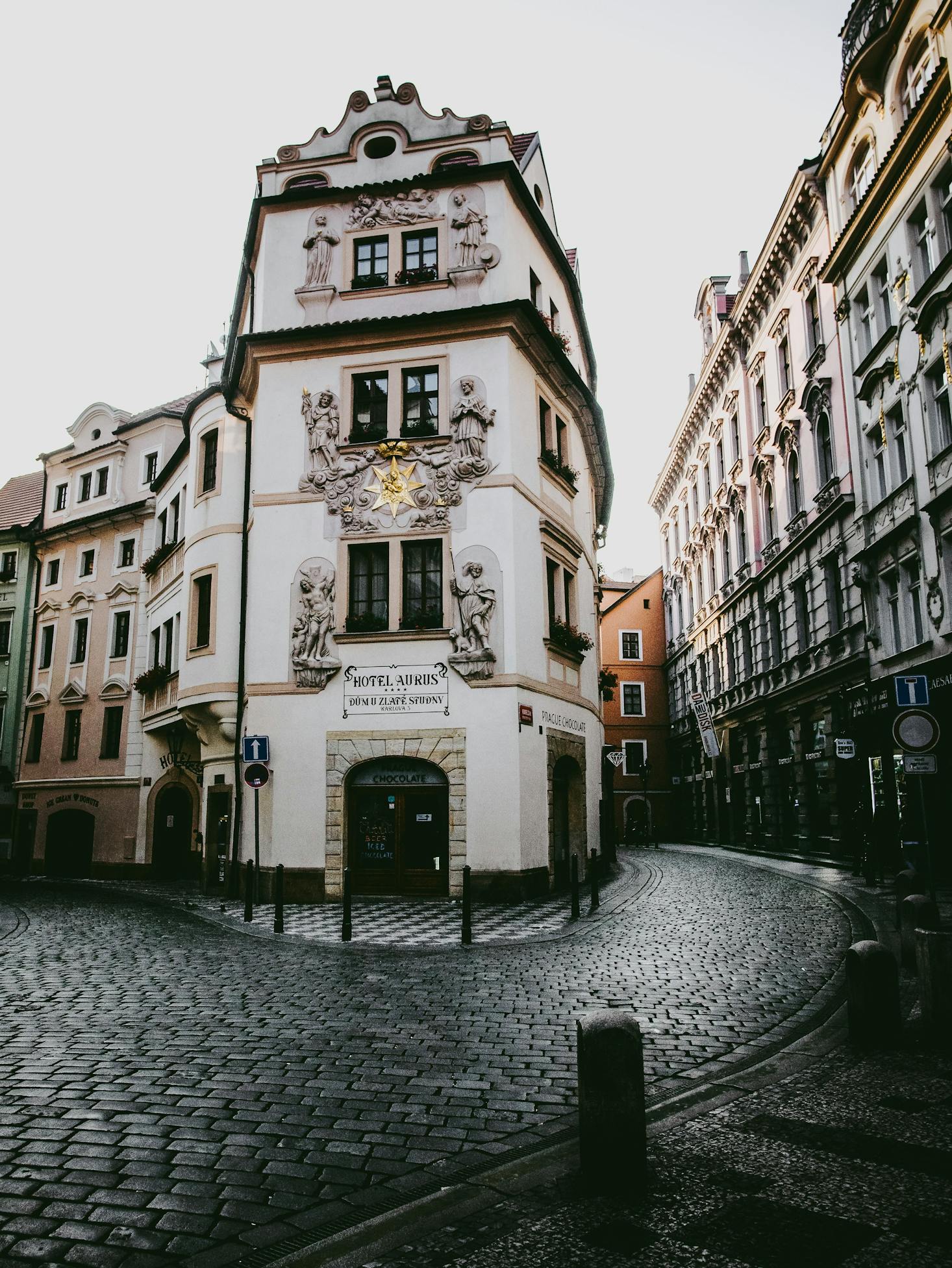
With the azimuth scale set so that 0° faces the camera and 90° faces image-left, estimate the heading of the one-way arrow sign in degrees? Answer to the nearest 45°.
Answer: approximately 0°

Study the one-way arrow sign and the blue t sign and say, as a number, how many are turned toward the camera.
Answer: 2

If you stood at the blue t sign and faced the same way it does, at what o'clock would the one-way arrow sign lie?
The one-way arrow sign is roughly at 3 o'clock from the blue t sign.

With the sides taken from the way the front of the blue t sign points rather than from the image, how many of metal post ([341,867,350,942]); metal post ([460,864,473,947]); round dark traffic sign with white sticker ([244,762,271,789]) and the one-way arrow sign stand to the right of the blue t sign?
4

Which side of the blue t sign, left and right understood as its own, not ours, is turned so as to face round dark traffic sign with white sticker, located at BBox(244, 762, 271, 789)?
right

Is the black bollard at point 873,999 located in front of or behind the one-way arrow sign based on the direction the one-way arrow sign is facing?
in front

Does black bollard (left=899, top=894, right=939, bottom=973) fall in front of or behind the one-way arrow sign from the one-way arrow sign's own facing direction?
in front
